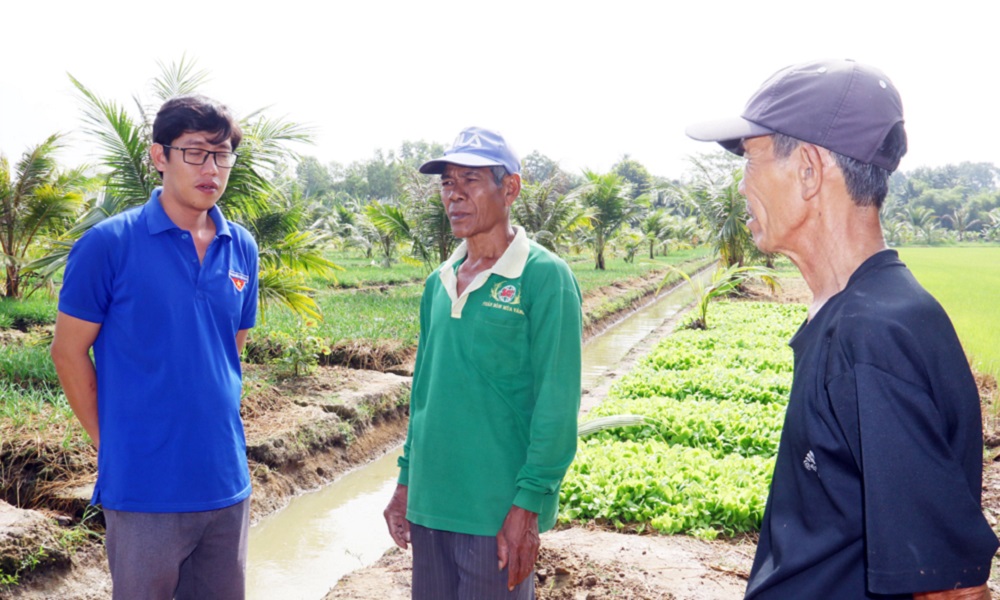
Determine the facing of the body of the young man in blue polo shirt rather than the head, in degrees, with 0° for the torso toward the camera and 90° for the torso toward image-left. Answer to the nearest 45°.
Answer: approximately 315°

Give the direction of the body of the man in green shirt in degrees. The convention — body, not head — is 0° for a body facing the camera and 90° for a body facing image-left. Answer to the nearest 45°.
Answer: approximately 45°

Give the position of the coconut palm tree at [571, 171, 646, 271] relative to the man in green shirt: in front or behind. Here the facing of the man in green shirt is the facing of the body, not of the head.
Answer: behind

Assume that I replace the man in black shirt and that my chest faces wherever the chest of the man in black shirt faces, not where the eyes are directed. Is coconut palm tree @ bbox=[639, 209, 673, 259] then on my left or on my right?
on my right

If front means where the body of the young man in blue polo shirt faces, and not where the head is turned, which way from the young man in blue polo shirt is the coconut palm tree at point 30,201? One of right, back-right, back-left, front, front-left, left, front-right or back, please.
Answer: back-left

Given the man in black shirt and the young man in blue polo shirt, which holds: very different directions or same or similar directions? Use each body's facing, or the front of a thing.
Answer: very different directions

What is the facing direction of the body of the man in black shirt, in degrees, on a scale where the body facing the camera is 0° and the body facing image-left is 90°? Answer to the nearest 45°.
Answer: approximately 90°

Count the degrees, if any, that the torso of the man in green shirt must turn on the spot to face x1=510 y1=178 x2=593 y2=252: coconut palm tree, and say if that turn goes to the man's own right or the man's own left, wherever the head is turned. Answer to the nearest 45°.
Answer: approximately 135° to the man's own right

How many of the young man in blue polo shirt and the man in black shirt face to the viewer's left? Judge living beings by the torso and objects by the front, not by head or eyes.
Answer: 1

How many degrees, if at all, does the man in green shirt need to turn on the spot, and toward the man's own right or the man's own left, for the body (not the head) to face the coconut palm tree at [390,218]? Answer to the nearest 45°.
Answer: approximately 135° to the man's own right
